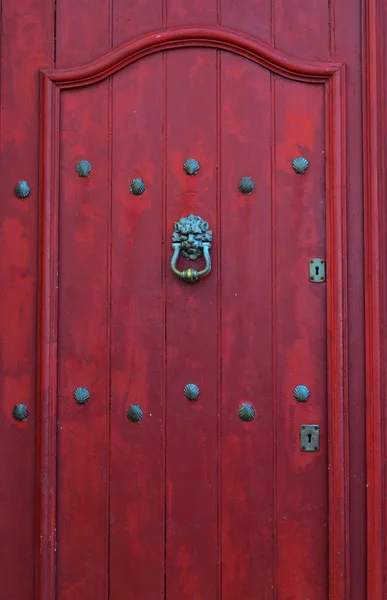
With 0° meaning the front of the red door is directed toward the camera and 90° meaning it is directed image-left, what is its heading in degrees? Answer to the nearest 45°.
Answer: approximately 0°
